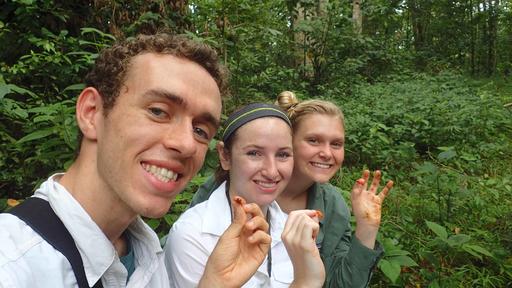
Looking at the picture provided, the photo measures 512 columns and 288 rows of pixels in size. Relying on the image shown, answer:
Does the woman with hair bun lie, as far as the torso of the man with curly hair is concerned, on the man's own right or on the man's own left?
on the man's own left

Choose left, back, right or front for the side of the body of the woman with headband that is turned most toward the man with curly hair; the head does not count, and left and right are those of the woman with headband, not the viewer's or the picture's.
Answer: right

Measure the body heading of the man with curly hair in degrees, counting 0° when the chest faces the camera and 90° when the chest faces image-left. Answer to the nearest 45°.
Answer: approximately 315°

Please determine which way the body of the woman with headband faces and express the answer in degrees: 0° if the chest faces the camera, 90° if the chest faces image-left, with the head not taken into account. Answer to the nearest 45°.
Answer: approximately 315°

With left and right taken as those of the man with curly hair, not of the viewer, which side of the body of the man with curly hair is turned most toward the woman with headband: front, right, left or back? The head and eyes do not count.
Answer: left
